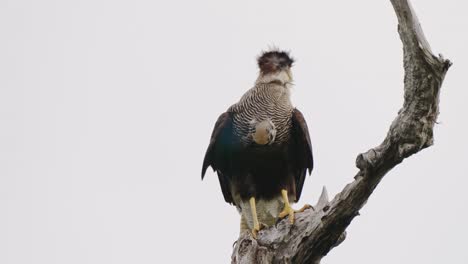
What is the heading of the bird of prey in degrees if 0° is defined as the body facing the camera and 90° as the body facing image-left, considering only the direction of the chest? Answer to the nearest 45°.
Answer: approximately 0°
